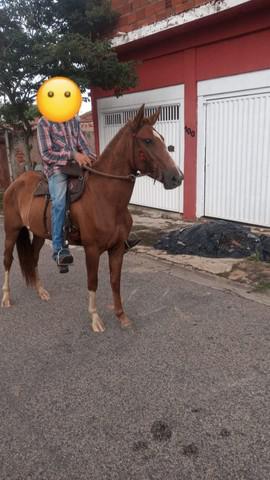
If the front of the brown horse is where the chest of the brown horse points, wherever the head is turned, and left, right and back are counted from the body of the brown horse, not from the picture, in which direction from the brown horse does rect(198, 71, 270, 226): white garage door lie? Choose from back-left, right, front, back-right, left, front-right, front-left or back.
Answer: left

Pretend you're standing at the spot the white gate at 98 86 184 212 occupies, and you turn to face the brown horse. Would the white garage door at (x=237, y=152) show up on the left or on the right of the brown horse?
left

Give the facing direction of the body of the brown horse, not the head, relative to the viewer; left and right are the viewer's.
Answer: facing the viewer and to the right of the viewer

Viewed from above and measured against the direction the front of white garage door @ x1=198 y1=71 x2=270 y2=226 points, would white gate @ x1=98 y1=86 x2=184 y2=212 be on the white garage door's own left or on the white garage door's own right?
on the white garage door's own right

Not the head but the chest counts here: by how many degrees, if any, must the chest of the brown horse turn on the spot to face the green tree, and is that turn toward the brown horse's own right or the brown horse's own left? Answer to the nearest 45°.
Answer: approximately 135° to the brown horse's own left

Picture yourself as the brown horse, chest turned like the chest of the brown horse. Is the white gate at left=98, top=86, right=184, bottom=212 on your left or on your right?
on your left

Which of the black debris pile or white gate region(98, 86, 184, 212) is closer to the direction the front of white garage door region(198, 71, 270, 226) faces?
the black debris pile

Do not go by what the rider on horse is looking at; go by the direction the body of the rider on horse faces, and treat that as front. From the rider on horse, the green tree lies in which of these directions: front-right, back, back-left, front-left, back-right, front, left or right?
back-left

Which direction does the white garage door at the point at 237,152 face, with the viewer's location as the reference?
facing the viewer and to the left of the viewer

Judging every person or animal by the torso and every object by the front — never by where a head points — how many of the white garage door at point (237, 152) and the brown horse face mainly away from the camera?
0

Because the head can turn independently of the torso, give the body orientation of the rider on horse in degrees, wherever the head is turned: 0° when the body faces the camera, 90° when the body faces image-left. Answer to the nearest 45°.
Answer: approximately 315°
